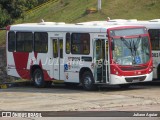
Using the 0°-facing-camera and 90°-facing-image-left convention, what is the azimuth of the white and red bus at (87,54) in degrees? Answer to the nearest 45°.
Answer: approximately 315°
